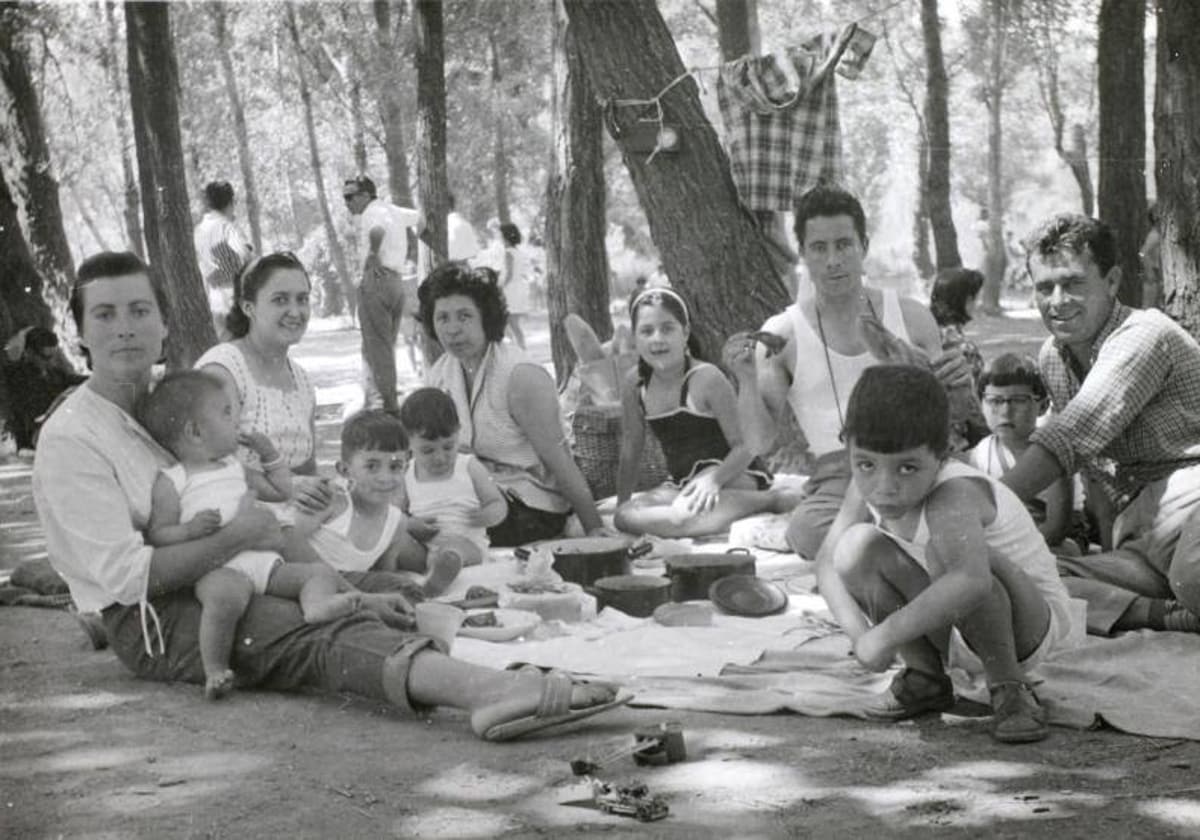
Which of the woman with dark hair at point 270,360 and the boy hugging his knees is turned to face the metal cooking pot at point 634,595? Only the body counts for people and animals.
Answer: the woman with dark hair

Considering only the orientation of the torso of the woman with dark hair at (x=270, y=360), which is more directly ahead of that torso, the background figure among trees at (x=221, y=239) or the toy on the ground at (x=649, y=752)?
the toy on the ground

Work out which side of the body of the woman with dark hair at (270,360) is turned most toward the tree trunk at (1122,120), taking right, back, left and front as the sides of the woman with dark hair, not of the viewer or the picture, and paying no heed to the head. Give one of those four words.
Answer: left

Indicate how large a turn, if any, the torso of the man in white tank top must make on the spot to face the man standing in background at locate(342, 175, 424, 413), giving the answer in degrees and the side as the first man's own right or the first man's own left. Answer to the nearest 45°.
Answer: approximately 135° to the first man's own right

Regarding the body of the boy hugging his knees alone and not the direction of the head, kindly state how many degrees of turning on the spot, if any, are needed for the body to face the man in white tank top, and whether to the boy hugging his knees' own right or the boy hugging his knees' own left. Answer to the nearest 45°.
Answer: approximately 135° to the boy hugging his knees' own right

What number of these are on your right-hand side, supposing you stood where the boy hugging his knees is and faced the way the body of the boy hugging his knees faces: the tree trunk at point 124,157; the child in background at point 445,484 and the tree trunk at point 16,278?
3

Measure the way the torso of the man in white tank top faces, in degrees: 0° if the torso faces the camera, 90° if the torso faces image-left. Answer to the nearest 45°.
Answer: approximately 0°

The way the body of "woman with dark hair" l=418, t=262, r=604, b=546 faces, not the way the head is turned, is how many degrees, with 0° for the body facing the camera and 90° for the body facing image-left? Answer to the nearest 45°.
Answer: approximately 45°
